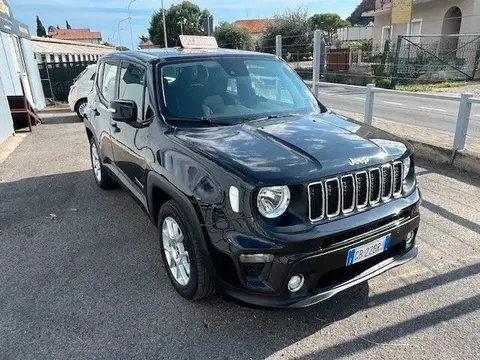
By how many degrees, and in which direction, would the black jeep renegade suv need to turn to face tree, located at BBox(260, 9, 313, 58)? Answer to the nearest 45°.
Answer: approximately 135° to its left

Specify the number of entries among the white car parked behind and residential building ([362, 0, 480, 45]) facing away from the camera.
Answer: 0

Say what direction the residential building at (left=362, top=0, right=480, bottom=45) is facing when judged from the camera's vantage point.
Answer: facing the viewer and to the left of the viewer

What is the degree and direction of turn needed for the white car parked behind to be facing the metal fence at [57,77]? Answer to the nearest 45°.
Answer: approximately 135° to its left

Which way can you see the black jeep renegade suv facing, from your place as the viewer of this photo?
facing the viewer and to the right of the viewer

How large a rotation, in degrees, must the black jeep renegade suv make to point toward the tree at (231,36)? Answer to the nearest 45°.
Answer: approximately 135° to its left
